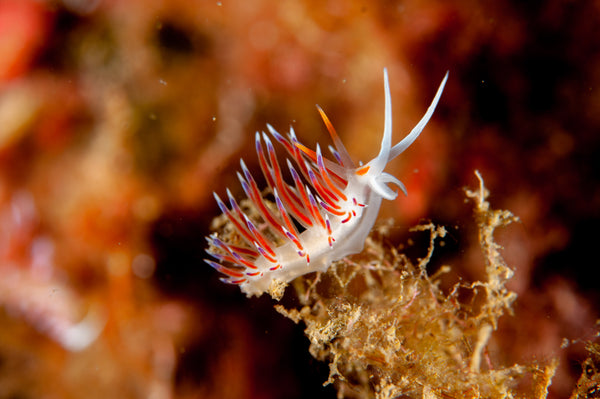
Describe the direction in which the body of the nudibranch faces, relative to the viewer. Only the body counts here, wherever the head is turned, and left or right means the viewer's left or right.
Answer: facing to the right of the viewer
